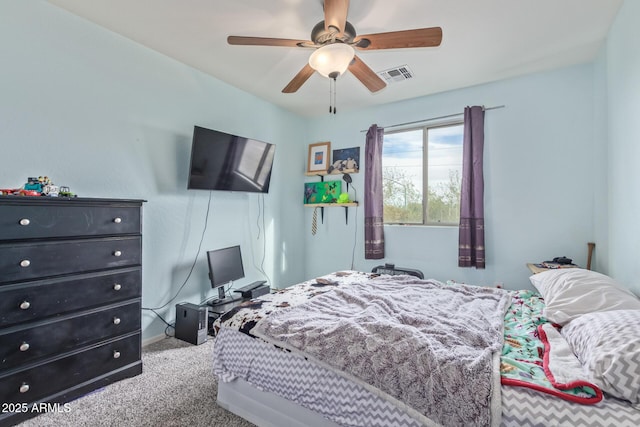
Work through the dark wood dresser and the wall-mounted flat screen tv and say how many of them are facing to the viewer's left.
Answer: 0

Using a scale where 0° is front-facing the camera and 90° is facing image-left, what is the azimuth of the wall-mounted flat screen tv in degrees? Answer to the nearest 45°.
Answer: approximately 315°

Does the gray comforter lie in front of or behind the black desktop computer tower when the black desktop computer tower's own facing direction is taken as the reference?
in front

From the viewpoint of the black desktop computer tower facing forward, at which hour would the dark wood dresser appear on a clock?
The dark wood dresser is roughly at 3 o'clock from the black desktop computer tower.

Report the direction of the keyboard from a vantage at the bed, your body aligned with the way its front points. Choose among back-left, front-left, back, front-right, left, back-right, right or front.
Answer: front

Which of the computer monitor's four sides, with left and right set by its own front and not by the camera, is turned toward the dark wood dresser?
right

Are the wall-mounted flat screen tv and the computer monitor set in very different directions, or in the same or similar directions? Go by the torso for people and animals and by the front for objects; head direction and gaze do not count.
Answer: same or similar directions

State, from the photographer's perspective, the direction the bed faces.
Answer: facing away from the viewer and to the left of the viewer

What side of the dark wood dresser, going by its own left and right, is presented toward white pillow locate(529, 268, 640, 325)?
front

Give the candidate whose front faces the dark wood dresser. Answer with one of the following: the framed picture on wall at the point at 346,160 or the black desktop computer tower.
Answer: the framed picture on wall

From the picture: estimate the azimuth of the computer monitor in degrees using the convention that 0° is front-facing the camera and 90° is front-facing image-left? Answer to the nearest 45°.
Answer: approximately 315°

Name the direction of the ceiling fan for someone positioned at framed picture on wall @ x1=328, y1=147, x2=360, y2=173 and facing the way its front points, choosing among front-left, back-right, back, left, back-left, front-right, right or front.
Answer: front-left
